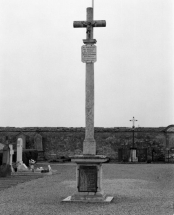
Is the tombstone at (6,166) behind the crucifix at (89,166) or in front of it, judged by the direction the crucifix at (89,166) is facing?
behind

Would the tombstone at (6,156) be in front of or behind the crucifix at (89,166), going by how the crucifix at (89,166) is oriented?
behind

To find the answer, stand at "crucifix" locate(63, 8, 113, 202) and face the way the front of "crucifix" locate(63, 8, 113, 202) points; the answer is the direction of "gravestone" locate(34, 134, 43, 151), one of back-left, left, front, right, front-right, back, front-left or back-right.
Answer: back

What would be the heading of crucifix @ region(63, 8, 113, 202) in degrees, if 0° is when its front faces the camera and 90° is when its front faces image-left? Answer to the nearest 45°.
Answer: approximately 0°
